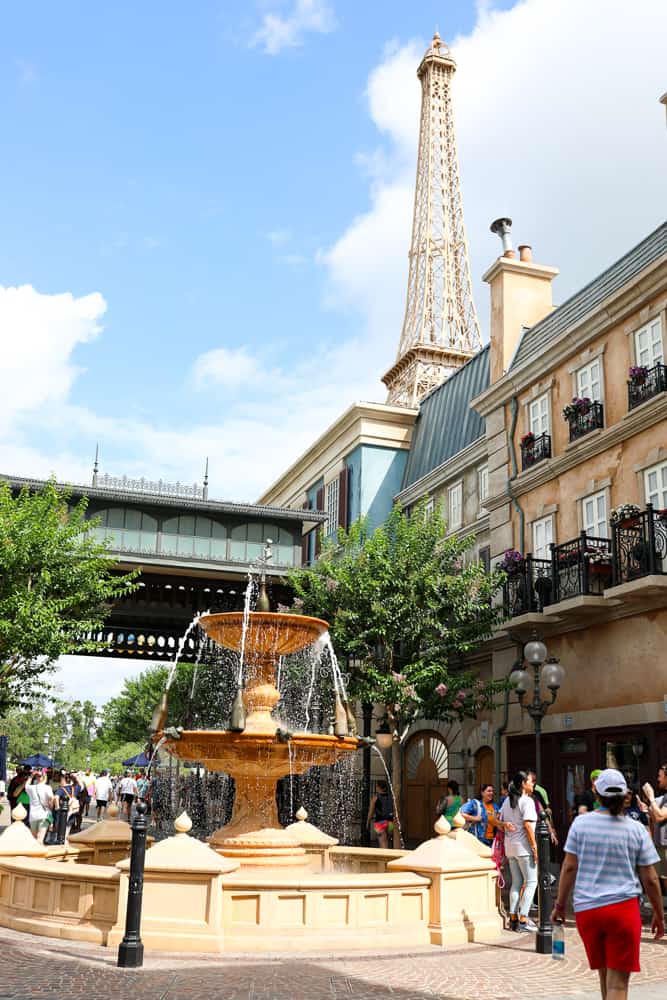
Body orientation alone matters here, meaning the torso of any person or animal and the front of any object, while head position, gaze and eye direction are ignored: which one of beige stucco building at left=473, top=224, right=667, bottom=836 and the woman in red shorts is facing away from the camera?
the woman in red shorts

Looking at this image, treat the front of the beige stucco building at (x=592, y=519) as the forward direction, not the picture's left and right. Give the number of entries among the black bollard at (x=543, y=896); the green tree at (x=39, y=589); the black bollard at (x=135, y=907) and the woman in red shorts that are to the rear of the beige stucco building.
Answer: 0

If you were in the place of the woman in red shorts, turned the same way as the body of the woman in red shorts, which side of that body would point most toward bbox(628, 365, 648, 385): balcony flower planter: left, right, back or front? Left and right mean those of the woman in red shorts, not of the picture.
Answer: front

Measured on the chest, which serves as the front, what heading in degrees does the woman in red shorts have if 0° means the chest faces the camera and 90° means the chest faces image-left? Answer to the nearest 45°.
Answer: approximately 180°

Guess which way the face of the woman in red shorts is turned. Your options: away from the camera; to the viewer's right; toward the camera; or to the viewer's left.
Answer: away from the camera

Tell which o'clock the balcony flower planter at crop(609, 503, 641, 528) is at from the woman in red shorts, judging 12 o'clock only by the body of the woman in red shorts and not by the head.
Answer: The balcony flower planter is roughly at 12 o'clock from the woman in red shorts.

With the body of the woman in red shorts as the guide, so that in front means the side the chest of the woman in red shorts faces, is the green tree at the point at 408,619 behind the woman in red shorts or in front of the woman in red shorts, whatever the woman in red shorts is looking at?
in front

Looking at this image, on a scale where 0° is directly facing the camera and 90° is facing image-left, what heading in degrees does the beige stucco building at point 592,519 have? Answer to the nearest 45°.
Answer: approximately 45°

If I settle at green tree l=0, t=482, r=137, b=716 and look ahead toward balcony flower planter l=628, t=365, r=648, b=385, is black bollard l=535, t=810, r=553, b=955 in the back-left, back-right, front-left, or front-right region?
front-right

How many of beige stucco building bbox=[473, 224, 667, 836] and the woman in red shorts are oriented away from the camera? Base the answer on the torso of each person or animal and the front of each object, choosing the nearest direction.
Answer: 1

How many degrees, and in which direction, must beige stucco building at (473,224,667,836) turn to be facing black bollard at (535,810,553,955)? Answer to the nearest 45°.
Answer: approximately 45° to its left

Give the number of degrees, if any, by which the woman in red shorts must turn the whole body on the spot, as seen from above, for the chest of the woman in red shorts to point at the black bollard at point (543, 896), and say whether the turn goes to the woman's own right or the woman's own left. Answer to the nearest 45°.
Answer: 0° — they already face it

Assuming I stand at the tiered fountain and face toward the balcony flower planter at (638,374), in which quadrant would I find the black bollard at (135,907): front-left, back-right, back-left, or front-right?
back-right

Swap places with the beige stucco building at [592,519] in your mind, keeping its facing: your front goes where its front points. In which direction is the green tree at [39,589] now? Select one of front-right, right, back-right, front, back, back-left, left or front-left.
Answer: front-right

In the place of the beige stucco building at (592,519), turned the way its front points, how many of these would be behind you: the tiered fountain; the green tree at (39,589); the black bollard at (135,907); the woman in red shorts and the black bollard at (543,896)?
0

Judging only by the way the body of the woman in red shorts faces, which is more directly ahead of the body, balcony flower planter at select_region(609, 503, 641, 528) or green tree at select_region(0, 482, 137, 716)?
the balcony flower planter

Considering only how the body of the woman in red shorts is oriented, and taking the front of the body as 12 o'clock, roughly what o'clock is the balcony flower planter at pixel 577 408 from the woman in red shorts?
The balcony flower planter is roughly at 12 o'clock from the woman in red shorts.

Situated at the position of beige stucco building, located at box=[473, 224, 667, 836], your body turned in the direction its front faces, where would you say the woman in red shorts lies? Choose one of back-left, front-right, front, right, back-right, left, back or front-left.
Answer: front-left

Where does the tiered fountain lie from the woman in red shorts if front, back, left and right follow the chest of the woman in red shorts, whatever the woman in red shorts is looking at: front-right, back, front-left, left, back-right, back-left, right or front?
front-left

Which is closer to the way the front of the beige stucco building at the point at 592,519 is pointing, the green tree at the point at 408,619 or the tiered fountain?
the tiered fountain

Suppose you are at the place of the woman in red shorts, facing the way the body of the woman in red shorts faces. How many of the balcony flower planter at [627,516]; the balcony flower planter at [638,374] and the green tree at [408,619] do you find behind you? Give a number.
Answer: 0
